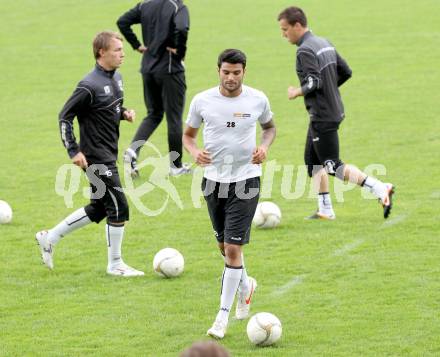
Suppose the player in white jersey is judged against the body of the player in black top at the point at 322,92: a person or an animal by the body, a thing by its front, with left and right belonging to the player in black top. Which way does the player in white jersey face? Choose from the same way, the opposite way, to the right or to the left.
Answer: to the left

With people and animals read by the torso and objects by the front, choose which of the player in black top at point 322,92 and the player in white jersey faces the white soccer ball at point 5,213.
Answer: the player in black top

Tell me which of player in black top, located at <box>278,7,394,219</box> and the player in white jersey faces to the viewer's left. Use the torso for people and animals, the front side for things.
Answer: the player in black top

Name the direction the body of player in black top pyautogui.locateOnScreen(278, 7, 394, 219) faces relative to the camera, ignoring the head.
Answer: to the viewer's left

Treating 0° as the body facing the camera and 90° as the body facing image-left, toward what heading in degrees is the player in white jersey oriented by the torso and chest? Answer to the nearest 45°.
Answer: approximately 0°

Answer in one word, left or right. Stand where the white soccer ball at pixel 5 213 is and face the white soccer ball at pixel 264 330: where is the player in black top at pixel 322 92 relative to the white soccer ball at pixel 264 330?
left

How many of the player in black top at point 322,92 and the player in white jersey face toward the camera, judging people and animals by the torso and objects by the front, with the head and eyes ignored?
1

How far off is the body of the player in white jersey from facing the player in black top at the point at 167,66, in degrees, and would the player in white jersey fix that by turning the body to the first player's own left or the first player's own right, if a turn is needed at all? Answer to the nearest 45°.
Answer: approximately 180°

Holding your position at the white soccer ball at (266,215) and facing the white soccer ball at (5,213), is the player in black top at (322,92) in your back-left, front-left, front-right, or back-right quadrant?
back-right
